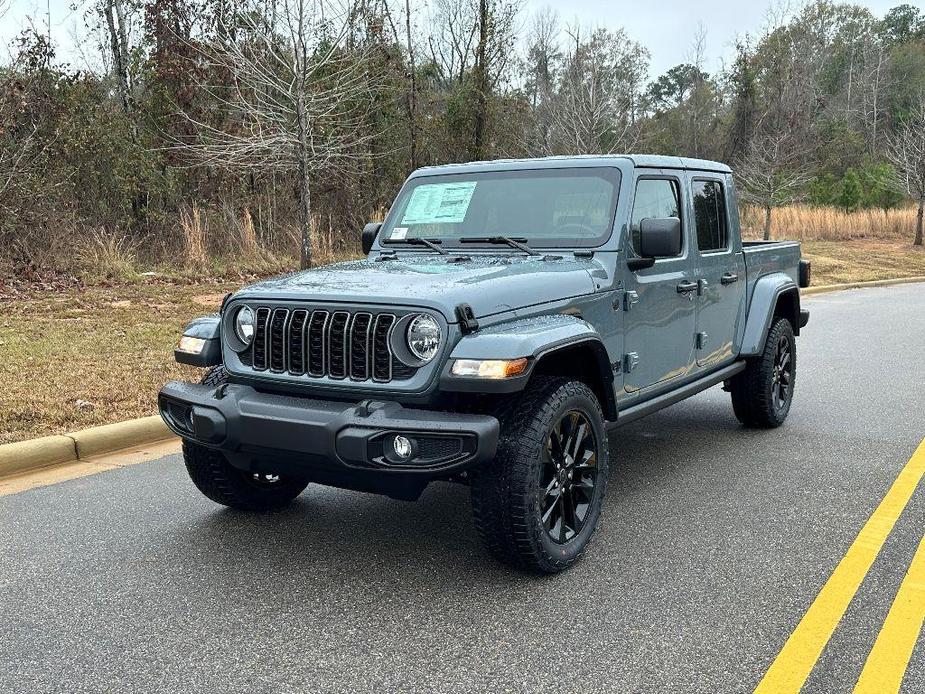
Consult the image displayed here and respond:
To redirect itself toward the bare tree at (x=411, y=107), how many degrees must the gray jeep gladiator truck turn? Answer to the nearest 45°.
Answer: approximately 135° to its right

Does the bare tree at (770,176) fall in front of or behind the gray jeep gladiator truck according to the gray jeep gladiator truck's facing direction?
behind

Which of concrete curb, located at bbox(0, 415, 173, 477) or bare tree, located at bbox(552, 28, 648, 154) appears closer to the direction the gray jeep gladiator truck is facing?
the concrete curb

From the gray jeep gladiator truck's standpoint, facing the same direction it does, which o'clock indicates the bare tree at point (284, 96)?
The bare tree is roughly at 4 o'clock from the gray jeep gladiator truck.

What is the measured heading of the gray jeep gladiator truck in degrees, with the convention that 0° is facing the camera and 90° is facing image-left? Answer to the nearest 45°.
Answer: approximately 45°

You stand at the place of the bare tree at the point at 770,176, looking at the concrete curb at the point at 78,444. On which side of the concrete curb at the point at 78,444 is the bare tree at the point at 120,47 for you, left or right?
right

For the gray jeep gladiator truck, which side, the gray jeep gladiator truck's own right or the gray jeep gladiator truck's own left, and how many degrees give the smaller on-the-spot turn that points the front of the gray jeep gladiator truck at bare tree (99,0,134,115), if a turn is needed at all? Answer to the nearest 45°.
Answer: approximately 90° to the gray jeep gladiator truck's own right

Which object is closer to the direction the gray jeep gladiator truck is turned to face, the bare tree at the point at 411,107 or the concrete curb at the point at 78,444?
the concrete curb

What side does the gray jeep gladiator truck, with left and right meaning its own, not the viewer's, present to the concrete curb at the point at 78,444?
right

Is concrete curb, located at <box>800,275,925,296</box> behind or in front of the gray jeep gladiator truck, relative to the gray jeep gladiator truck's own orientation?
behind

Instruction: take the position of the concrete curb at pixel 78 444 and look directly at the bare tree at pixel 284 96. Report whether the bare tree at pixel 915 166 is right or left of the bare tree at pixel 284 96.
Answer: right
